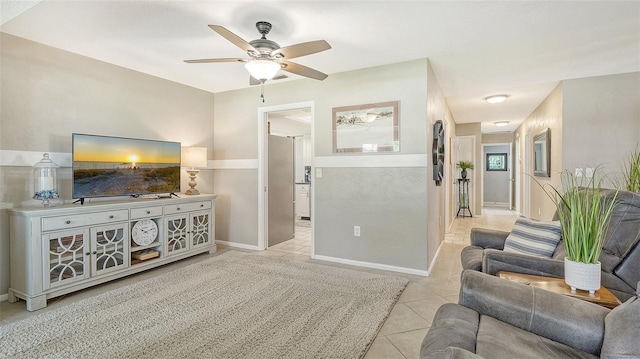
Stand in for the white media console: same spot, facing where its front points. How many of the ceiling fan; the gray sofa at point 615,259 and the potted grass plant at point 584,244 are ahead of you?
3

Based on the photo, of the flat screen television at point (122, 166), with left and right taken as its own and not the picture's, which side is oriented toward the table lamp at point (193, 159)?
left

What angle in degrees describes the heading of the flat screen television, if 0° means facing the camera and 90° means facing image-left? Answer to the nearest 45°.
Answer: approximately 315°

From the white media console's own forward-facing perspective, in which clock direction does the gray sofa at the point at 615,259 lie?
The gray sofa is roughly at 12 o'clock from the white media console.

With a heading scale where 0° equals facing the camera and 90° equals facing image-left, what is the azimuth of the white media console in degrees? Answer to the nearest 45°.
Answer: approximately 315°

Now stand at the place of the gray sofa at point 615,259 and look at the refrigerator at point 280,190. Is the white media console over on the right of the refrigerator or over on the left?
left
